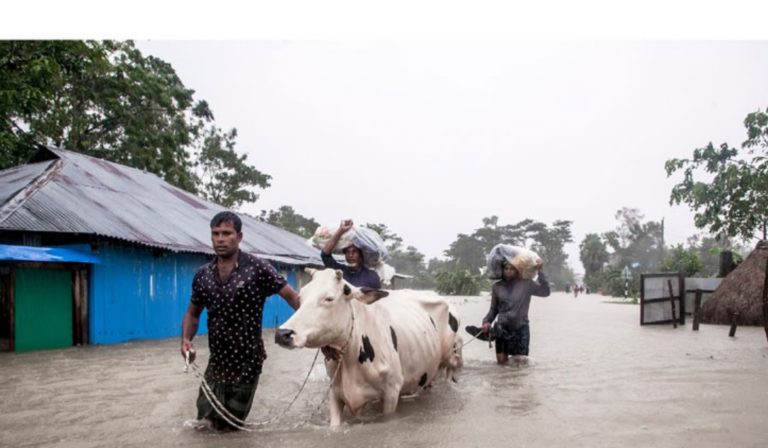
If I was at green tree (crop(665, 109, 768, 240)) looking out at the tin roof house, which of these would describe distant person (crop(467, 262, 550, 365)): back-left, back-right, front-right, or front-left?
front-left

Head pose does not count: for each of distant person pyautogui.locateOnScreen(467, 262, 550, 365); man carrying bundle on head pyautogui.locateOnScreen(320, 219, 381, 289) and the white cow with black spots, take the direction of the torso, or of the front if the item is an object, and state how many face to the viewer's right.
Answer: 0

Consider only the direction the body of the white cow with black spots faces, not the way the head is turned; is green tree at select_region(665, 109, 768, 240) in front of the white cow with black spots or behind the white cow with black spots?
behind

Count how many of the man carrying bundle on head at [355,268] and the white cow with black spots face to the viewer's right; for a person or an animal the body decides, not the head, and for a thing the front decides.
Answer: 0

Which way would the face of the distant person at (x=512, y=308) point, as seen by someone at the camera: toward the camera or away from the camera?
toward the camera

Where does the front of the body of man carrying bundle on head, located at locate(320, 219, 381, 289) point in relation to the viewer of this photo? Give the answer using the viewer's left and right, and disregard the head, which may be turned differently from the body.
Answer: facing the viewer and to the left of the viewer

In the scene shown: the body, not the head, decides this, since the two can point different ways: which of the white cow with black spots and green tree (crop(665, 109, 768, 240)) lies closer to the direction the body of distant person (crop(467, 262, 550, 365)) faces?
the white cow with black spots

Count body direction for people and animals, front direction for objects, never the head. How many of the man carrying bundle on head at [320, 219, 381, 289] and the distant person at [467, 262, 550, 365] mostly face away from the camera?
0

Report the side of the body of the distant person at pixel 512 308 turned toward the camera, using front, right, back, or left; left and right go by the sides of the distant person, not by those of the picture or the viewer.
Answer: front
